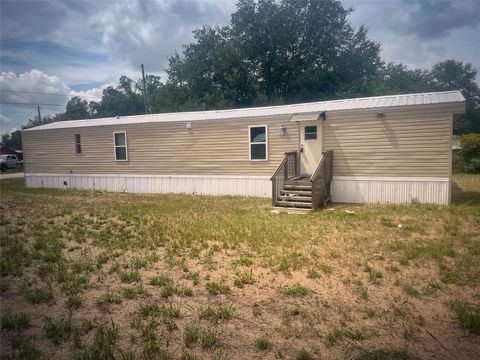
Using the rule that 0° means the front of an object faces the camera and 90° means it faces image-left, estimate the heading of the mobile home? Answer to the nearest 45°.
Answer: approximately 45°

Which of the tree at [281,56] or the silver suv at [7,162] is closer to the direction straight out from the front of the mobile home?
the silver suv

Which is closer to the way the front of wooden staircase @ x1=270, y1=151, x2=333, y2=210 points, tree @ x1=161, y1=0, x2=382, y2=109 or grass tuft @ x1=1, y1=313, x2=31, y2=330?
the grass tuft

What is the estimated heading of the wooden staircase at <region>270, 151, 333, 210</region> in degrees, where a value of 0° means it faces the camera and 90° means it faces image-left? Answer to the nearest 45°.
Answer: approximately 45°

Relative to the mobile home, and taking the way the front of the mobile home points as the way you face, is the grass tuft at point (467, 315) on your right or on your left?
on your left

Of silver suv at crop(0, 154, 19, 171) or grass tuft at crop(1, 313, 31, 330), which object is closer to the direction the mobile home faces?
the grass tuft

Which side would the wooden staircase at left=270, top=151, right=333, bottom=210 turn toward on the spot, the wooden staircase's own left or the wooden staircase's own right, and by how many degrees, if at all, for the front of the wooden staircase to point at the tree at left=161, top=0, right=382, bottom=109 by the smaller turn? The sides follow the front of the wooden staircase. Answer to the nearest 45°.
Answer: approximately 135° to the wooden staircase's own right

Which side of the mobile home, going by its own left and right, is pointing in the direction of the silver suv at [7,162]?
right

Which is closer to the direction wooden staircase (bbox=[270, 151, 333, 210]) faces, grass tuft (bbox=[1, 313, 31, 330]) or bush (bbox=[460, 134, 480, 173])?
the grass tuft

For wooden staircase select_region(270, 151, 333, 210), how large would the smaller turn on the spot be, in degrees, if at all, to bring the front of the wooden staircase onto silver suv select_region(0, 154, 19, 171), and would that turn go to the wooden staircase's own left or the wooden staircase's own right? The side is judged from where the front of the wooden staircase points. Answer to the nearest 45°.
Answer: approximately 90° to the wooden staircase's own right

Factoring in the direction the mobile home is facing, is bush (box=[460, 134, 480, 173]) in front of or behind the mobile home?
behind
